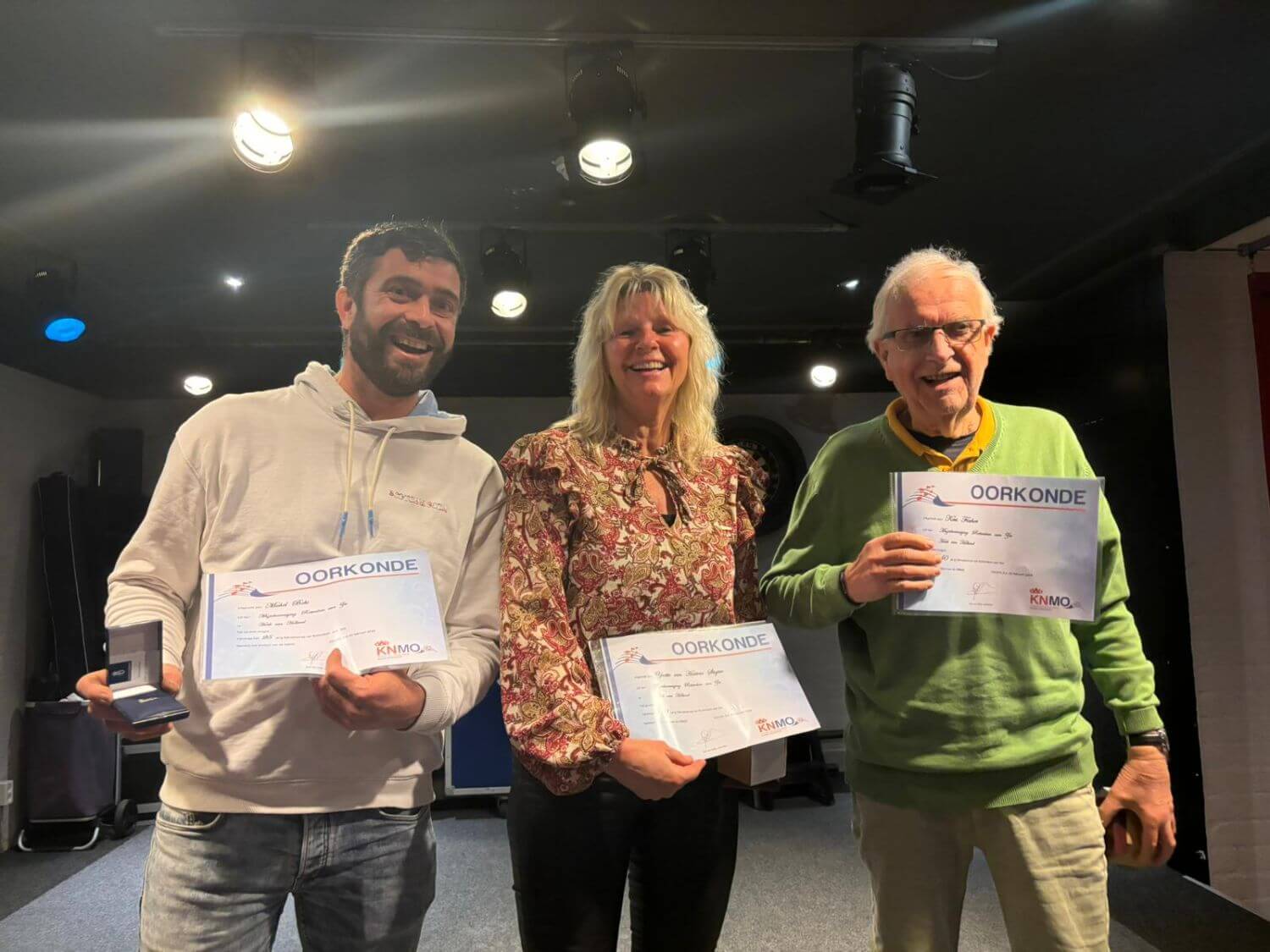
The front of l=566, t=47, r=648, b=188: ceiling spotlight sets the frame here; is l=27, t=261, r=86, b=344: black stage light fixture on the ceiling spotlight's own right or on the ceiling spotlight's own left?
on the ceiling spotlight's own right

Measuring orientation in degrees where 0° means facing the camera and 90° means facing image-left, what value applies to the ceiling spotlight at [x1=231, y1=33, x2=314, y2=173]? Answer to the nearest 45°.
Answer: approximately 45°

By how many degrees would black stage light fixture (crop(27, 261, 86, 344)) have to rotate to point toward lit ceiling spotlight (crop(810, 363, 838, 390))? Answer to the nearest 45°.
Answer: approximately 45° to its left

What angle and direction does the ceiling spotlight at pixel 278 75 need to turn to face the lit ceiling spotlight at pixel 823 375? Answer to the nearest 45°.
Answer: approximately 180°

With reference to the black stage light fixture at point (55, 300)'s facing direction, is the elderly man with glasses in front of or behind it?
in front

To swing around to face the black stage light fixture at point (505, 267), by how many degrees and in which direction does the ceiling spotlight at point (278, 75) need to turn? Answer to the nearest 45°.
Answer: approximately 180°
